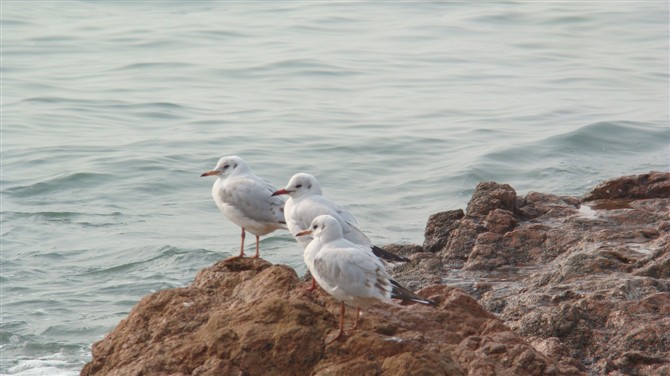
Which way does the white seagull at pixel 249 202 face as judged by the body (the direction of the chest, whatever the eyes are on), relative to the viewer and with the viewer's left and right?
facing to the left of the viewer

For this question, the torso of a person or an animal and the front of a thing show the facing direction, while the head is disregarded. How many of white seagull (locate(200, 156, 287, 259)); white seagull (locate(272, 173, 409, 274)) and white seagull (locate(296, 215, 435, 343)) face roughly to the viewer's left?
3

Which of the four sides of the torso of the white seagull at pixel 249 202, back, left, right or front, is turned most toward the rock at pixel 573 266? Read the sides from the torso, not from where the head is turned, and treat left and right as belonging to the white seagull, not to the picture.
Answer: back

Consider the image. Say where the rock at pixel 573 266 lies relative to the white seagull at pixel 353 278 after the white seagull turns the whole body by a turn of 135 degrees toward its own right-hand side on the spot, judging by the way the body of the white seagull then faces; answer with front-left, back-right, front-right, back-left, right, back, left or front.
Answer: front

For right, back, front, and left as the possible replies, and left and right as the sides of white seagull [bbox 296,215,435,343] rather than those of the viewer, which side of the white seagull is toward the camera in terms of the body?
left

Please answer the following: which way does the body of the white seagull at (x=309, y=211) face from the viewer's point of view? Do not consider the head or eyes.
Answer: to the viewer's left

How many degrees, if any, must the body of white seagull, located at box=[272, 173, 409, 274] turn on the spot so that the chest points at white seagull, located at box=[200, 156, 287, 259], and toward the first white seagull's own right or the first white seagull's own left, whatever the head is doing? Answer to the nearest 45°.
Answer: approximately 45° to the first white seagull's own right

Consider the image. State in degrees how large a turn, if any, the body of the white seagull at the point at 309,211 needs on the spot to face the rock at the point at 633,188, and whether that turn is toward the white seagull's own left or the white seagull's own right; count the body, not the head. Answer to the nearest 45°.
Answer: approximately 135° to the white seagull's own right

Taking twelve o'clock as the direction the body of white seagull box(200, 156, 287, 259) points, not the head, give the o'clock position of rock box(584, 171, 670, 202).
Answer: The rock is roughly at 5 o'clock from the white seagull.

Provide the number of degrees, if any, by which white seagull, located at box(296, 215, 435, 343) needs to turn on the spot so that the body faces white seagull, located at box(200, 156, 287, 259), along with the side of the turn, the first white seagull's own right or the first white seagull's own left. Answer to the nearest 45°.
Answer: approximately 45° to the first white seagull's own right

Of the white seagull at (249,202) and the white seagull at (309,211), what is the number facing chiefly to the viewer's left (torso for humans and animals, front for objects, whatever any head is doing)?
2
